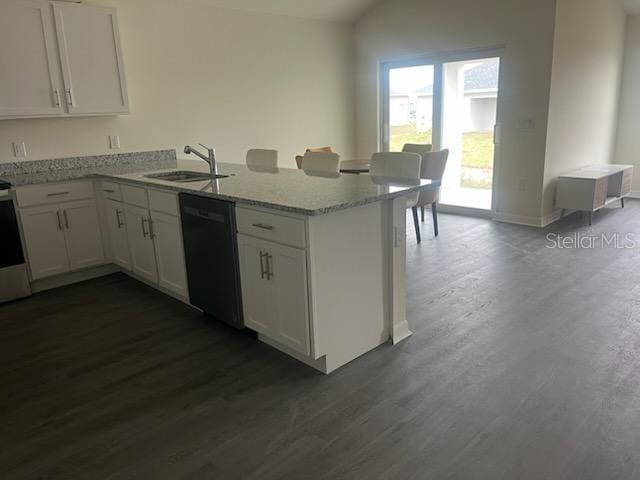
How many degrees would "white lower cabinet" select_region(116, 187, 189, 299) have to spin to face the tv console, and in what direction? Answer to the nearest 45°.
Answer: approximately 135° to its left

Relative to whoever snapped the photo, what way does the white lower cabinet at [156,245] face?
facing the viewer and to the left of the viewer

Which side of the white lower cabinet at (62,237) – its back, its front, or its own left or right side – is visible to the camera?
front

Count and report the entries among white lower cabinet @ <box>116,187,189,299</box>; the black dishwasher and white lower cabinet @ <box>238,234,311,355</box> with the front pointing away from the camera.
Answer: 0

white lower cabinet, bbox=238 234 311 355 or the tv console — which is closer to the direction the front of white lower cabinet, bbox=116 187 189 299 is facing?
the white lower cabinet

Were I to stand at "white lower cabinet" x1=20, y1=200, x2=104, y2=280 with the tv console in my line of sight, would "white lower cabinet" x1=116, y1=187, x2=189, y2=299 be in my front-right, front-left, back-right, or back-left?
front-right

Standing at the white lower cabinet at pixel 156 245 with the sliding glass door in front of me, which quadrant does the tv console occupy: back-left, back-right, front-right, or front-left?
front-right

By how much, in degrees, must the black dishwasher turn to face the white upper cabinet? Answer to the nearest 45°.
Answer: approximately 90° to its right

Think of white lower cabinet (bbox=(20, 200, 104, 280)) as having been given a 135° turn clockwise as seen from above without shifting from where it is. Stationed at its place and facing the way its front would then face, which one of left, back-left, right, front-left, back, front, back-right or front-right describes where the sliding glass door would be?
back-right

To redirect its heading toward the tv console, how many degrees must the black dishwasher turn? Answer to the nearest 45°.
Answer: approximately 135° to its left

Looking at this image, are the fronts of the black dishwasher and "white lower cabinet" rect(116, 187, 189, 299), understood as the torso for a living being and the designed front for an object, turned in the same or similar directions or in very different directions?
same or similar directions

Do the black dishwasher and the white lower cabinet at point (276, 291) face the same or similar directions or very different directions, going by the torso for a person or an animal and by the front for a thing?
same or similar directions

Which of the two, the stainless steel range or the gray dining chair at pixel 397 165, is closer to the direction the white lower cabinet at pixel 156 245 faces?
the stainless steel range

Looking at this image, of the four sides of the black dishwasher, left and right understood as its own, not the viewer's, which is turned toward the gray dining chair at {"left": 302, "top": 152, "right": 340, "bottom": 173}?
back

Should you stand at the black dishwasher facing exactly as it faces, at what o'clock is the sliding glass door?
The sliding glass door is roughly at 6 o'clock from the black dishwasher.

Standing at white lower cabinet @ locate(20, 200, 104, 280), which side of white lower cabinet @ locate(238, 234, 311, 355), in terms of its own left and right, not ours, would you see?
right
